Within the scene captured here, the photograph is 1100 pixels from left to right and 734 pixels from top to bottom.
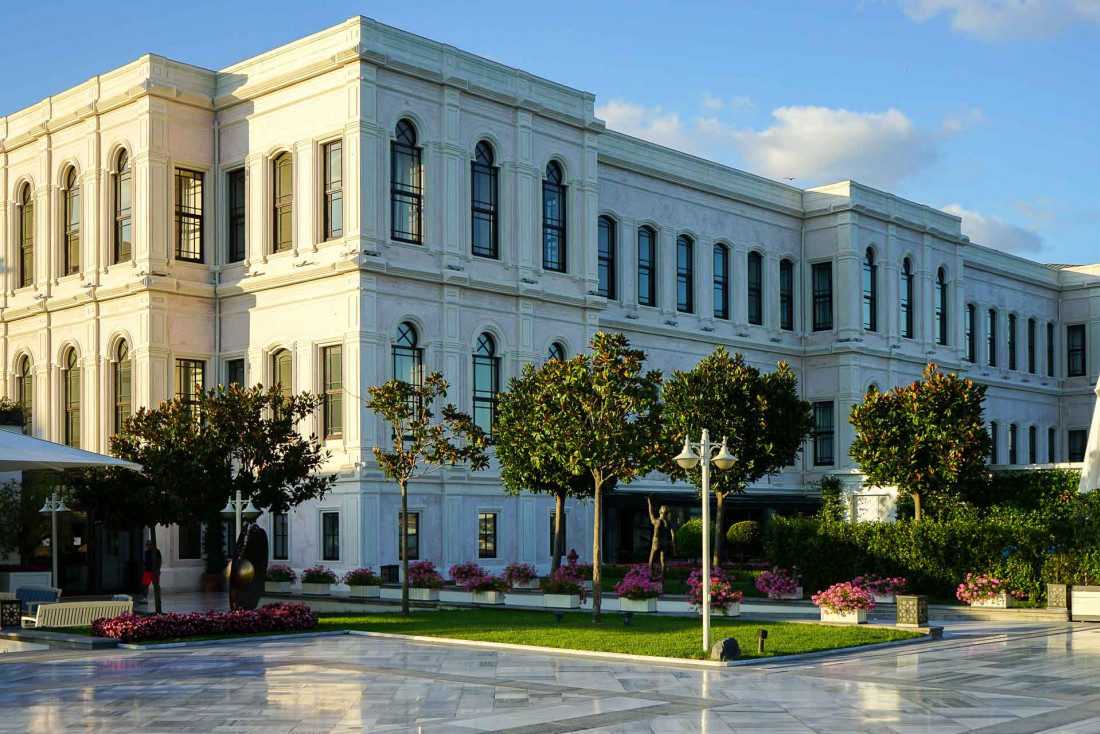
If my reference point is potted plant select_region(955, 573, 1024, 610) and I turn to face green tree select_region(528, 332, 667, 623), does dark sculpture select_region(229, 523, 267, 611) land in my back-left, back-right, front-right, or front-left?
front-right
